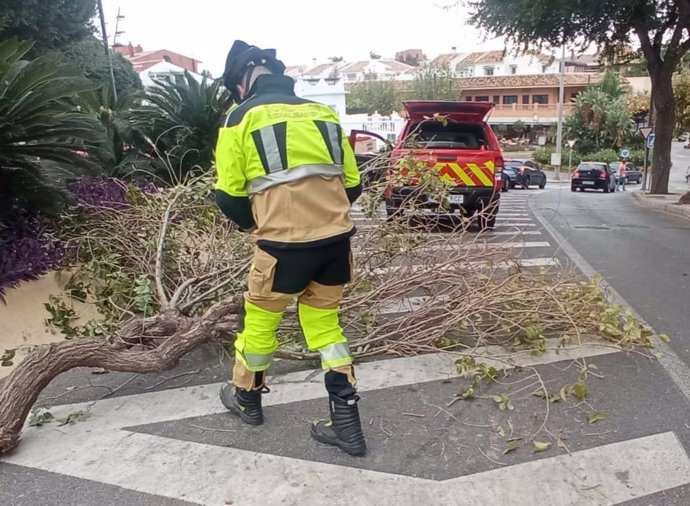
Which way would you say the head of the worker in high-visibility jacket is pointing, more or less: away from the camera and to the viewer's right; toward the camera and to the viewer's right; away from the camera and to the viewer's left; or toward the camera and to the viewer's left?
away from the camera and to the viewer's left

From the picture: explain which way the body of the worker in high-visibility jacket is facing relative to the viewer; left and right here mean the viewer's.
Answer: facing away from the viewer and to the left of the viewer

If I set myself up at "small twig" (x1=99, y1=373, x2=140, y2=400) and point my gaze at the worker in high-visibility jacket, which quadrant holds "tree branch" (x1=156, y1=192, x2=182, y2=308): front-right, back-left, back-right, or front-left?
back-left

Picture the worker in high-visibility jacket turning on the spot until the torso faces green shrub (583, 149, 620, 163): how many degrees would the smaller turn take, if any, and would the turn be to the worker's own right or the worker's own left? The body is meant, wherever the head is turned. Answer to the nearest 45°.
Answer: approximately 90° to the worker's own right

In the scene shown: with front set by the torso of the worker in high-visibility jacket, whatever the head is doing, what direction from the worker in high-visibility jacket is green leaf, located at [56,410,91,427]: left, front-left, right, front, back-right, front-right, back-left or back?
front-left

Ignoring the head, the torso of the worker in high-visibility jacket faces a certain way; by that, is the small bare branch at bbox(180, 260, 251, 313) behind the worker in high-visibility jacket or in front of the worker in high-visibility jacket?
in front
